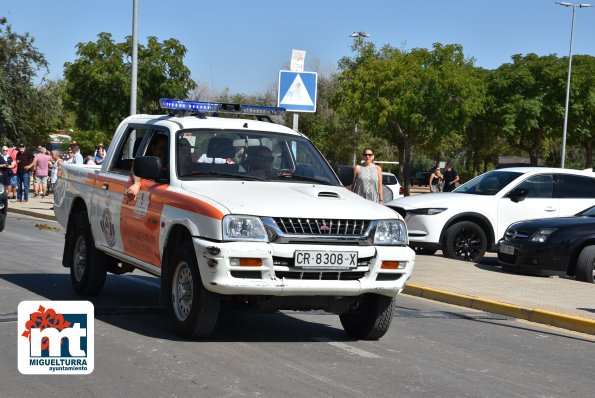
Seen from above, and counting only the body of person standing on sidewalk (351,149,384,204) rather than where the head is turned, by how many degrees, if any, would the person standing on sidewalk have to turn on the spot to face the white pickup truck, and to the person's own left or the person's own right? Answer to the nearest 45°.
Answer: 0° — they already face it

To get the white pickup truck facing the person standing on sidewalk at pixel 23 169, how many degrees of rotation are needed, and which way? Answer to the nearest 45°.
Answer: approximately 135° to its left

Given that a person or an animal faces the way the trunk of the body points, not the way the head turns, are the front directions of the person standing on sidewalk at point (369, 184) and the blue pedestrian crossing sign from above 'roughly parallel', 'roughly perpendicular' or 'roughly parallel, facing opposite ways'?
roughly parallel

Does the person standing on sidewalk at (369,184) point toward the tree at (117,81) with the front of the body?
no

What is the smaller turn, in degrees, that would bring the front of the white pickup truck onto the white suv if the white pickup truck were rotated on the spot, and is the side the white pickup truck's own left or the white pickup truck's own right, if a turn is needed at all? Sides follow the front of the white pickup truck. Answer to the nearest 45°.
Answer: approximately 90° to the white pickup truck's own left

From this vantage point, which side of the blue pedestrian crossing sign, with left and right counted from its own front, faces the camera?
front

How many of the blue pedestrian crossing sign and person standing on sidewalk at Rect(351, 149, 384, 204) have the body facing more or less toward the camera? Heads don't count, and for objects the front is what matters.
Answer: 2

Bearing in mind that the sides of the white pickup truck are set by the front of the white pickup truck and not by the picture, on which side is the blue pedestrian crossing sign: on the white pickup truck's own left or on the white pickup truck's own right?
on the white pickup truck's own left

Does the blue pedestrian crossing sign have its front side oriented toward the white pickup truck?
yes

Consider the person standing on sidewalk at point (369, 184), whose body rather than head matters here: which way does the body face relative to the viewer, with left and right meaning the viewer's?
facing the viewer

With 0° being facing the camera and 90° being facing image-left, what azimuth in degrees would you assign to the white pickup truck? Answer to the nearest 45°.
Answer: approximately 315°

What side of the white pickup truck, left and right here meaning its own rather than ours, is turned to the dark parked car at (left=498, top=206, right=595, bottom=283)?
left

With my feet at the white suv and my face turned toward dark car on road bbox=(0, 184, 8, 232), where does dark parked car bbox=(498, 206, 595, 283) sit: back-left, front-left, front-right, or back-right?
back-left
